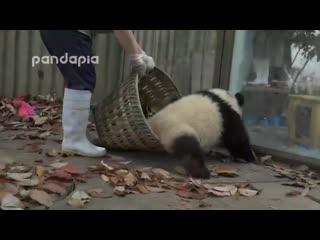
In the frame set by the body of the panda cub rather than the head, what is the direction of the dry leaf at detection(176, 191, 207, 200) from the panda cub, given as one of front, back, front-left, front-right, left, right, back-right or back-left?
back-right

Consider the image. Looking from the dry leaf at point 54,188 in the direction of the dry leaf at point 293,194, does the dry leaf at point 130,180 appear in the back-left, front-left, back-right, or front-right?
front-left

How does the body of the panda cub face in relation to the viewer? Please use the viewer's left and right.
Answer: facing away from the viewer and to the right of the viewer

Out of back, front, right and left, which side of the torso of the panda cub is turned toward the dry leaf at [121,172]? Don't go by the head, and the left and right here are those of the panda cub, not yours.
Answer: back

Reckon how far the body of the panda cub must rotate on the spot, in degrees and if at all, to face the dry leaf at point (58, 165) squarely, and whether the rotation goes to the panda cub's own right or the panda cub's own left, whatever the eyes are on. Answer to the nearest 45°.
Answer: approximately 180°
